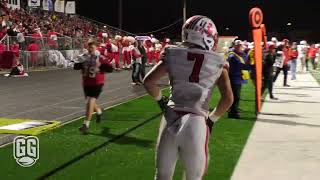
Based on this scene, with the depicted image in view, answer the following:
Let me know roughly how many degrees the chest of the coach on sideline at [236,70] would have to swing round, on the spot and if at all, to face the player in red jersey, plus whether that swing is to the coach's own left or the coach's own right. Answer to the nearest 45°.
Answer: approximately 135° to the coach's own right

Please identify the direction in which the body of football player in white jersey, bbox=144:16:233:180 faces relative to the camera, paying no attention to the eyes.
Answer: away from the camera

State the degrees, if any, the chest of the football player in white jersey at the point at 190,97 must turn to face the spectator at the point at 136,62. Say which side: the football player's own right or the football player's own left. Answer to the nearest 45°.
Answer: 0° — they already face them

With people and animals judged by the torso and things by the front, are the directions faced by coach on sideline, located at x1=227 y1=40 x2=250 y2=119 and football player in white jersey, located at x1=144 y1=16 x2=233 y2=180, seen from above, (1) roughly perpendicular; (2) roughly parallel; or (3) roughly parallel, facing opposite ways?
roughly perpendicular
